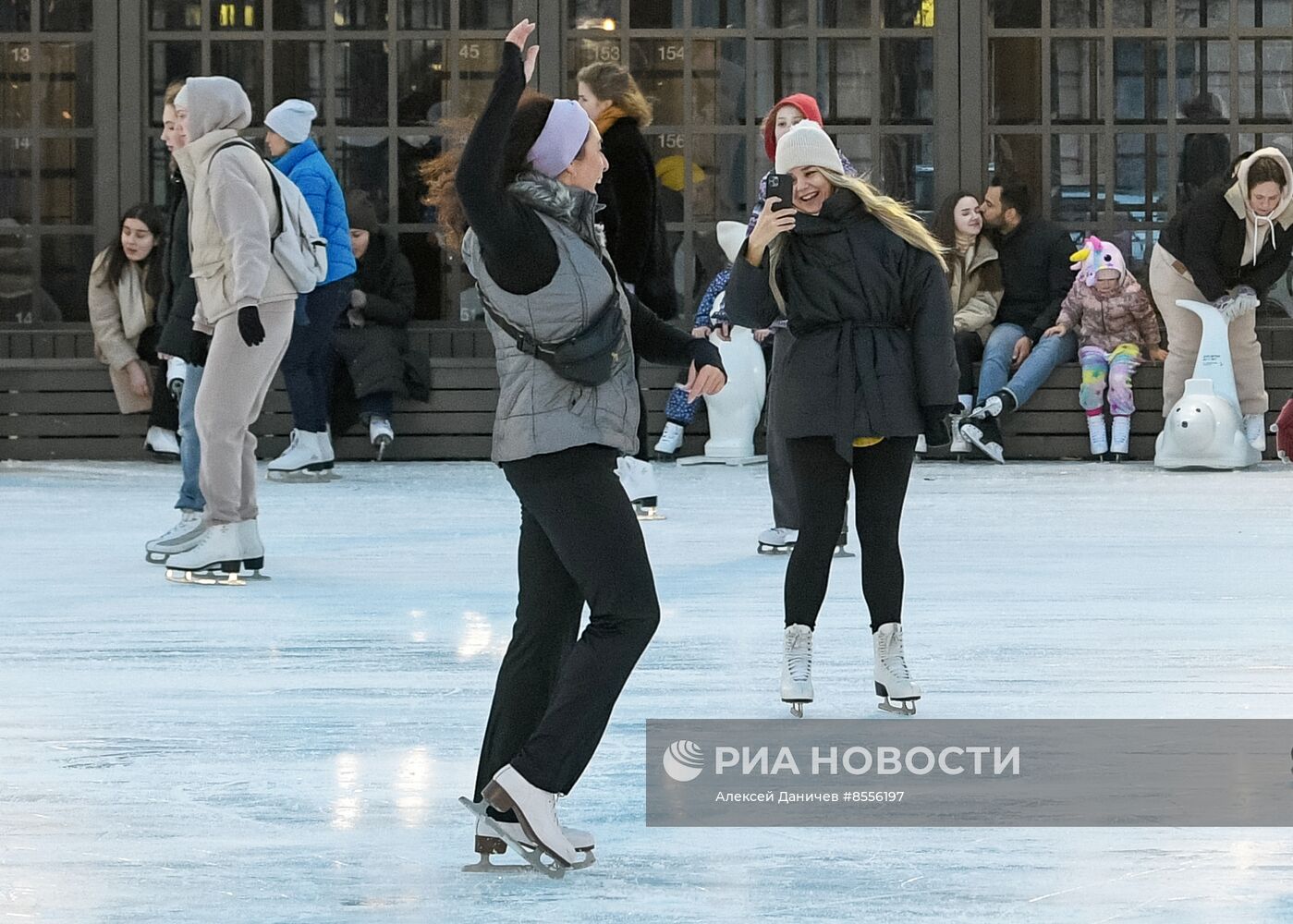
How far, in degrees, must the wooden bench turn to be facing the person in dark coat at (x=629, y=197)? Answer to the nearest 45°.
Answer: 0° — it already faces them

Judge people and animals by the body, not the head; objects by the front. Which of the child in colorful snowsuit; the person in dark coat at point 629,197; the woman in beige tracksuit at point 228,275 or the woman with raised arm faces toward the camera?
the child in colorful snowsuit

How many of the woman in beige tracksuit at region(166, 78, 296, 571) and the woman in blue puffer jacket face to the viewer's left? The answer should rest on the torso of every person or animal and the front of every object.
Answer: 2

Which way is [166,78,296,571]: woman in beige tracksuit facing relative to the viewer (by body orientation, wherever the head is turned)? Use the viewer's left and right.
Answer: facing to the left of the viewer

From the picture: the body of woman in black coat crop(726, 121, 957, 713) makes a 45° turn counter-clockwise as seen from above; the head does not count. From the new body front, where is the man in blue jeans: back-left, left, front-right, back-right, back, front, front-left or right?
back-left

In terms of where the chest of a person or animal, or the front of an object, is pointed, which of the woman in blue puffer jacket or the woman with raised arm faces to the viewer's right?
the woman with raised arm

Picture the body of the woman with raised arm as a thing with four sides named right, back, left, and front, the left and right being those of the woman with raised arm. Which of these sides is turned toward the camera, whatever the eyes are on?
right

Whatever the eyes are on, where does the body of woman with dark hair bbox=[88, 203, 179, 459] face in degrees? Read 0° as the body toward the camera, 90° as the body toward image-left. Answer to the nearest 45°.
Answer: approximately 315°

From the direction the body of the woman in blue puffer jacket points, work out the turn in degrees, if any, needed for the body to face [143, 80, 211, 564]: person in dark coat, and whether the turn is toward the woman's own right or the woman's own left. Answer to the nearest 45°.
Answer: approximately 90° to the woman's own left

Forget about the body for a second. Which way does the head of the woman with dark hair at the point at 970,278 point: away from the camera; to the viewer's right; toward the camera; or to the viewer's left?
toward the camera

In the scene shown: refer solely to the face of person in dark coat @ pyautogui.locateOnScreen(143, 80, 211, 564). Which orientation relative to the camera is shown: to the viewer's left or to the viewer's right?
to the viewer's left

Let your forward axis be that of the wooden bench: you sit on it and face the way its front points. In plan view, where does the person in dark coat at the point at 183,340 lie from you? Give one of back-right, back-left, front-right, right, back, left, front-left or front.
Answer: front

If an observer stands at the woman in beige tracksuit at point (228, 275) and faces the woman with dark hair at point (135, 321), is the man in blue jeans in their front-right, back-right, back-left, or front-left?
front-right

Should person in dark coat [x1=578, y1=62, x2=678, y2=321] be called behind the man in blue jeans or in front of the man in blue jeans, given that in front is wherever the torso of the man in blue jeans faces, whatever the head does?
in front

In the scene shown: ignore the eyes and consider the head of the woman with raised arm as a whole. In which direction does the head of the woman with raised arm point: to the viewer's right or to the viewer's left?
to the viewer's right
